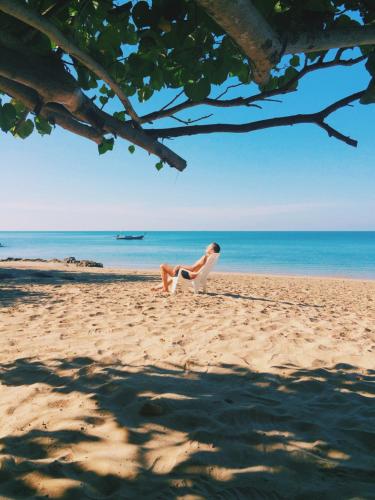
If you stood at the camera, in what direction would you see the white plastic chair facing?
facing to the left of the viewer

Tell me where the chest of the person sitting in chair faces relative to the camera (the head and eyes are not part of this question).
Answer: to the viewer's left
